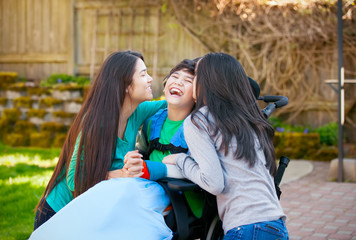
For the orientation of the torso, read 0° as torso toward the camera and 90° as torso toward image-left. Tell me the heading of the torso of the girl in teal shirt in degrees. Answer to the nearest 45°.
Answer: approximately 270°

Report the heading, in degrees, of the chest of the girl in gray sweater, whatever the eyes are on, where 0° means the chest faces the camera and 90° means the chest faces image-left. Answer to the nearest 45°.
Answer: approximately 135°

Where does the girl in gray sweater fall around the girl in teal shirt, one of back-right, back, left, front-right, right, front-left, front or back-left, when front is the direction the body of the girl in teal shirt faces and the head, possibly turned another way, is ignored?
front-right

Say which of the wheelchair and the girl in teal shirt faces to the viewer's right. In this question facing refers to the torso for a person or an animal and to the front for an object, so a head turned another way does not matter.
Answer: the girl in teal shirt

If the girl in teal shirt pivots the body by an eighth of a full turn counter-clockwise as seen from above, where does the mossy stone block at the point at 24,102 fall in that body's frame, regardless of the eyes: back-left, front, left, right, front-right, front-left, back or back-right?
front-left

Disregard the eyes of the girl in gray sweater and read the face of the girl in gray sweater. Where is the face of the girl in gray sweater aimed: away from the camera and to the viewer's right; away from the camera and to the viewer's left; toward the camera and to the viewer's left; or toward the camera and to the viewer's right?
away from the camera and to the viewer's left

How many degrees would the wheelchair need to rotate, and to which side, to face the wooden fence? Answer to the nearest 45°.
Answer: approximately 135° to its right
